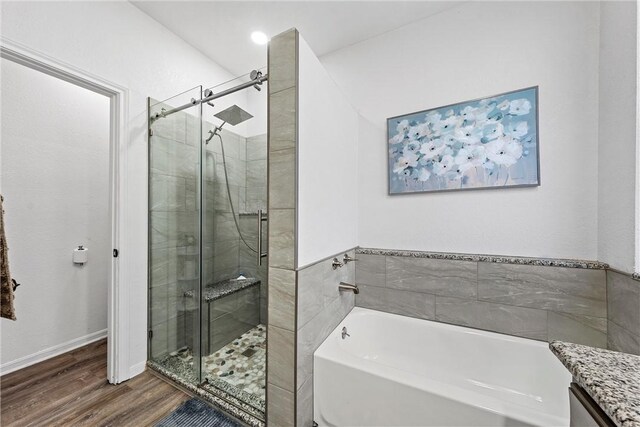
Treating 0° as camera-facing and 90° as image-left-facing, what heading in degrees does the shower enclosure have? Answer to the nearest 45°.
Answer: approximately 45°

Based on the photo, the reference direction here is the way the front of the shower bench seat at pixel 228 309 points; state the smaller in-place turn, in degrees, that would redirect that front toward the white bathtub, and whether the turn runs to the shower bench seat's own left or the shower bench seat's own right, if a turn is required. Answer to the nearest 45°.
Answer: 0° — it already faces it

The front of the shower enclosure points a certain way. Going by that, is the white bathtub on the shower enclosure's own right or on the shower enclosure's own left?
on the shower enclosure's own left

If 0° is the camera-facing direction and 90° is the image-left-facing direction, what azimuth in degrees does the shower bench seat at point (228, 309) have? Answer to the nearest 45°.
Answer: approximately 315°

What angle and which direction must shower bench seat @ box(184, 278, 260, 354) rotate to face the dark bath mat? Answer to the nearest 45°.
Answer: approximately 45° to its right
